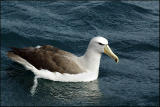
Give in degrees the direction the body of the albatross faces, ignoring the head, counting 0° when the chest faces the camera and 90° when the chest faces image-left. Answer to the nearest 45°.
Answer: approximately 270°
